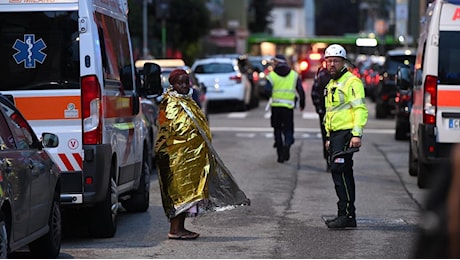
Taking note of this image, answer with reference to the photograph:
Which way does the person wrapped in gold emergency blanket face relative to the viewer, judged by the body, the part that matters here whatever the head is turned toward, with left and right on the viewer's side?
facing to the right of the viewer

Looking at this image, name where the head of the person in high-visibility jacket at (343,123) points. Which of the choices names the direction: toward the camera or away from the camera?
toward the camera

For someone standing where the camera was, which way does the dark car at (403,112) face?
facing away from the viewer

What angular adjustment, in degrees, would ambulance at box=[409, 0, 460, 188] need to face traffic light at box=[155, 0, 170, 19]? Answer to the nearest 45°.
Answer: approximately 45° to its left

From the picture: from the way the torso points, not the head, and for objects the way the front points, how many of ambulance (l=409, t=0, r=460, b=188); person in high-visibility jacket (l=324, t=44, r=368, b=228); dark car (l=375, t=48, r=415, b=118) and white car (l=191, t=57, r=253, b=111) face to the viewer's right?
0

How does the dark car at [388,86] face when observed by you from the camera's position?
facing away from the viewer

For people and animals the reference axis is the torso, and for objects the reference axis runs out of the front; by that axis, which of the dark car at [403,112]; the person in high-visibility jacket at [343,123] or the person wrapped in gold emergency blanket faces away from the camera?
the dark car

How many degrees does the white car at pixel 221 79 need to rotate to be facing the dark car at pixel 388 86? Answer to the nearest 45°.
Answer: approximately 135° to its right

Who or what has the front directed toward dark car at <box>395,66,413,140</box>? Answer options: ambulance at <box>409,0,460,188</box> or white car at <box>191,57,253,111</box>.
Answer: the ambulance

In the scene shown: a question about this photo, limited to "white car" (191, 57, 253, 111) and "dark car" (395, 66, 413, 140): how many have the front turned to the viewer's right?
0

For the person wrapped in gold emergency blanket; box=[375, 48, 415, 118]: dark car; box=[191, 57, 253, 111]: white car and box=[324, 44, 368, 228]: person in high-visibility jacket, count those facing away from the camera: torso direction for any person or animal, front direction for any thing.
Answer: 2

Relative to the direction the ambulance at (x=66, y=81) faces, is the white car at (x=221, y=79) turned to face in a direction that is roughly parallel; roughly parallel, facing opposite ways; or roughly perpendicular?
roughly parallel

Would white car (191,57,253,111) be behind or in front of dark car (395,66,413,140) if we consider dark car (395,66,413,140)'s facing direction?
in front

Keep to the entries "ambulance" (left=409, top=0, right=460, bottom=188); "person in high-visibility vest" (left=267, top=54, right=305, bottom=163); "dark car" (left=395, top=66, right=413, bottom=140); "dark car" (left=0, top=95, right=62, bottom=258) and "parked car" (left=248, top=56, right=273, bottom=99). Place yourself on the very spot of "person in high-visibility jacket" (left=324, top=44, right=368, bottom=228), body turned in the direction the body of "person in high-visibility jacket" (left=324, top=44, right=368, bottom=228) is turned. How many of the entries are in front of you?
1

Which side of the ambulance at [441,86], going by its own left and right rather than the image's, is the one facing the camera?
back
